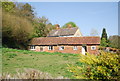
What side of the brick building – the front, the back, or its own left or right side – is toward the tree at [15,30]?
right

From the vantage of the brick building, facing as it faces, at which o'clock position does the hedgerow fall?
The hedgerow is roughly at 12 o'clock from the brick building.

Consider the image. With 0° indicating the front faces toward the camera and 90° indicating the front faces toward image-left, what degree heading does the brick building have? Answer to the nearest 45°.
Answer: approximately 0°

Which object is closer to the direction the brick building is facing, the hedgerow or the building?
the hedgerow
